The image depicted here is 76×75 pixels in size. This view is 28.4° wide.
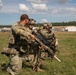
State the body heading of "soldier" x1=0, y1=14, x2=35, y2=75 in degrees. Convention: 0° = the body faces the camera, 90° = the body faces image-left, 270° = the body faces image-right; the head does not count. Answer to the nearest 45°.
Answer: approximately 270°

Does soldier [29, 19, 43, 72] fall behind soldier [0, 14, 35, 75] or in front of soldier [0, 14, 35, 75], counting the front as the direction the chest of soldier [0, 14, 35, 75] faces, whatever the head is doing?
in front

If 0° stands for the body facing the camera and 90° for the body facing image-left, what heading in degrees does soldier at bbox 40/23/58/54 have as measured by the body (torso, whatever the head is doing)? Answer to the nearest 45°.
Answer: approximately 315°

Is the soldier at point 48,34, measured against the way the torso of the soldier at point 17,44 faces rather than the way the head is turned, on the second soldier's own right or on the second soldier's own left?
on the second soldier's own left

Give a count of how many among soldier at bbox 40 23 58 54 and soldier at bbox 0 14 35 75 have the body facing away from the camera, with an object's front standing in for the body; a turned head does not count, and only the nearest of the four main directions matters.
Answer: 0
